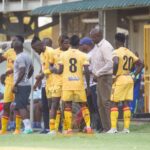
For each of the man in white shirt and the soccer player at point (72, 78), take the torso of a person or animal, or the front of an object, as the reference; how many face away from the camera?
1

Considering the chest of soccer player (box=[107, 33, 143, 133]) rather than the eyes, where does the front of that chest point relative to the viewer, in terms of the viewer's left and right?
facing away from the viewer and to the left of the viewer

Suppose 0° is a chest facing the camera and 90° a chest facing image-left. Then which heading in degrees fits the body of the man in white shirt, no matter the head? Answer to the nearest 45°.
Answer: approximately 45°

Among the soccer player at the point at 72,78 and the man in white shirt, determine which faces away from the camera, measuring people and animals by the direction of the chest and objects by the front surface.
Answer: the soccer player

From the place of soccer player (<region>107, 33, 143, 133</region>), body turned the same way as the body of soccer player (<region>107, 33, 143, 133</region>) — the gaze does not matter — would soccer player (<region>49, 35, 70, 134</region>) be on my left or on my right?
on my left

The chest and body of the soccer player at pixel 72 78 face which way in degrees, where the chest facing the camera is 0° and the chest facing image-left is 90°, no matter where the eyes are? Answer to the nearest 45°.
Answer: approximately 180°
